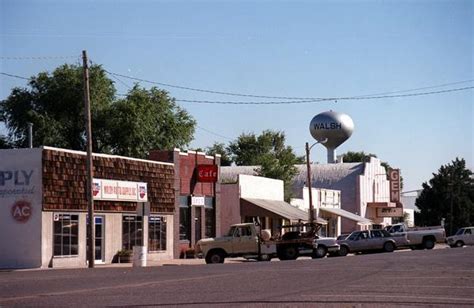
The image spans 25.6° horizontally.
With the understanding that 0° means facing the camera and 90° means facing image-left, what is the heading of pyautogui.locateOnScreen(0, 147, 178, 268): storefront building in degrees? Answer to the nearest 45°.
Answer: approximately 315°

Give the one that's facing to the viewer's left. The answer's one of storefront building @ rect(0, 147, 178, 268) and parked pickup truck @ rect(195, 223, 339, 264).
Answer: the parked pickup truck

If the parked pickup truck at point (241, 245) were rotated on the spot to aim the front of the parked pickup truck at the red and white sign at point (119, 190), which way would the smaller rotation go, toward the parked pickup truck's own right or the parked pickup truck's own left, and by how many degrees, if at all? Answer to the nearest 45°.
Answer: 0° — it already faces it

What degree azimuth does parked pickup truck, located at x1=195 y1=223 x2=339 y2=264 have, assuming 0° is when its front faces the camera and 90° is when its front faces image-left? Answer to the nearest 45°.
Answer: approximately 90°

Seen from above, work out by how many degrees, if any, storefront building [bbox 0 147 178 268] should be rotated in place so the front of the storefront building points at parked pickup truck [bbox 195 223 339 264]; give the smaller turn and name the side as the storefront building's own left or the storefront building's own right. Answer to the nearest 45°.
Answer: approximately 45° to the storefront building's own left

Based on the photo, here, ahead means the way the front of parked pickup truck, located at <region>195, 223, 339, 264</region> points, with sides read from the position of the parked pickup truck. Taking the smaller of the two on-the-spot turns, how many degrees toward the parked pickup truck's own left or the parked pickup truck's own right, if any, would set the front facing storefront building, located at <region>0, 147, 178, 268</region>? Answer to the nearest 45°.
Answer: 0° — it already faces it

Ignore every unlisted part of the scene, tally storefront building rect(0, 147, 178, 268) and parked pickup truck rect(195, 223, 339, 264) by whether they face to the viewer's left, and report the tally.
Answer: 1
